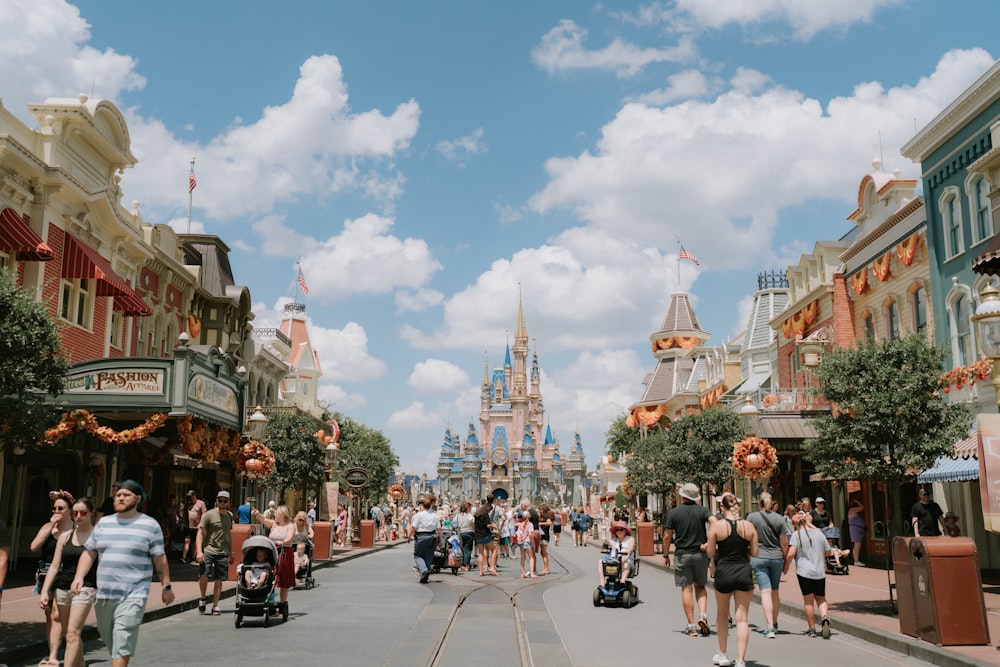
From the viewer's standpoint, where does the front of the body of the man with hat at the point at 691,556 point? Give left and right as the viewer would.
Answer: facing away from the viewer

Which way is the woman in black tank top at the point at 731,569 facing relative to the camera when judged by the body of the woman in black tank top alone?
away from the camera

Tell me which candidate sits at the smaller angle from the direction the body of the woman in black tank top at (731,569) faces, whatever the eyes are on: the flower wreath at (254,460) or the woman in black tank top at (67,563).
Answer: the flower wreath

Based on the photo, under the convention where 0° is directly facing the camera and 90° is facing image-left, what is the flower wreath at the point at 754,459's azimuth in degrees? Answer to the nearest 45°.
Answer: approximately 0°

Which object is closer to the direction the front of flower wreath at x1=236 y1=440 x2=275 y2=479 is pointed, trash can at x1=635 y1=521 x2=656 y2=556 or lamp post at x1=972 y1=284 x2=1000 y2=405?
the lamp post

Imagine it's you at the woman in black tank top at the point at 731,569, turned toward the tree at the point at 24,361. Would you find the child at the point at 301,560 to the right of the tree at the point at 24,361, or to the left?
right

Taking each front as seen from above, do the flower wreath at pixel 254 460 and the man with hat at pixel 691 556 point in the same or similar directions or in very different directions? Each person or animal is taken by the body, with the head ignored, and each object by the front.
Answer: very different directions

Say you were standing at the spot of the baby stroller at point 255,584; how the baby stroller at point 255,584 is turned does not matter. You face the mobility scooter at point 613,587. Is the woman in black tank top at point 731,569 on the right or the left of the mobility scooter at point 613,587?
right

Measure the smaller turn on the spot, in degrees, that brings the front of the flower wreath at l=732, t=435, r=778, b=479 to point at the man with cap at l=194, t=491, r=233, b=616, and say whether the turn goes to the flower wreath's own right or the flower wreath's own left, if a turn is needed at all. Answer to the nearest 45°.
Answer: approximately 45° to the flower wreath's own right

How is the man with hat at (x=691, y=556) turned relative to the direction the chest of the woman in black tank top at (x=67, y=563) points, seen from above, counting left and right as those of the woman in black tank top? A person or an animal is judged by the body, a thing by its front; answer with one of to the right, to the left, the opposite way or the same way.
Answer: the opposite way

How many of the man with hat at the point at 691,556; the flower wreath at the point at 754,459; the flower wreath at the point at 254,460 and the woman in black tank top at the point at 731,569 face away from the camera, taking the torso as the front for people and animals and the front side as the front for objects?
2

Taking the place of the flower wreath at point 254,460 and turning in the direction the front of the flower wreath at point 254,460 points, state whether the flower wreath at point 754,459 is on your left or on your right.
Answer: on your left

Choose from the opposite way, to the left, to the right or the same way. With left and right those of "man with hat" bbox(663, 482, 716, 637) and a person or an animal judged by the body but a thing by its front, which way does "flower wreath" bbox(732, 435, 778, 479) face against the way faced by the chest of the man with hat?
the opposite way
